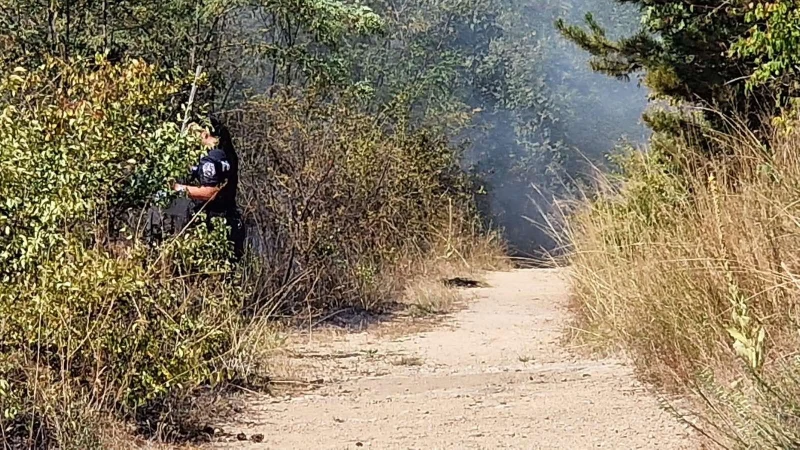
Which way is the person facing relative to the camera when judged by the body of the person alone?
to the viewer's left

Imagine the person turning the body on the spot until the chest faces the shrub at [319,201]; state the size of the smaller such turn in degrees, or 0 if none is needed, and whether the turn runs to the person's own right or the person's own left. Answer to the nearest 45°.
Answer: approximately 135° to the person's own right

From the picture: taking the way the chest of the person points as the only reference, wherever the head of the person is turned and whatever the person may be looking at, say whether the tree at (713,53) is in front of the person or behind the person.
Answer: behind
